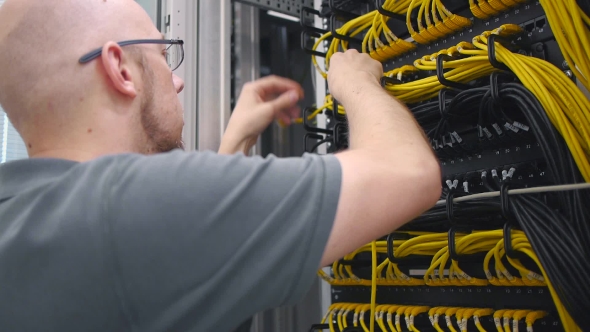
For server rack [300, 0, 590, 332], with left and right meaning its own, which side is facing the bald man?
front

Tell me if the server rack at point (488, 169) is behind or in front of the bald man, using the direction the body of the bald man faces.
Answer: in front

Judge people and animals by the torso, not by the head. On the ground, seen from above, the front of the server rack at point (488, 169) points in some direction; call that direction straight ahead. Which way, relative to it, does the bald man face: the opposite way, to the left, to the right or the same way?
the opposite way

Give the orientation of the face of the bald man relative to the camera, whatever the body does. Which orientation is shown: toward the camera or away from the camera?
away from the camera

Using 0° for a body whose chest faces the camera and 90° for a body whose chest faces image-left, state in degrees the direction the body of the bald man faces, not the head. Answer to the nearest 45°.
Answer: approximately 225°
